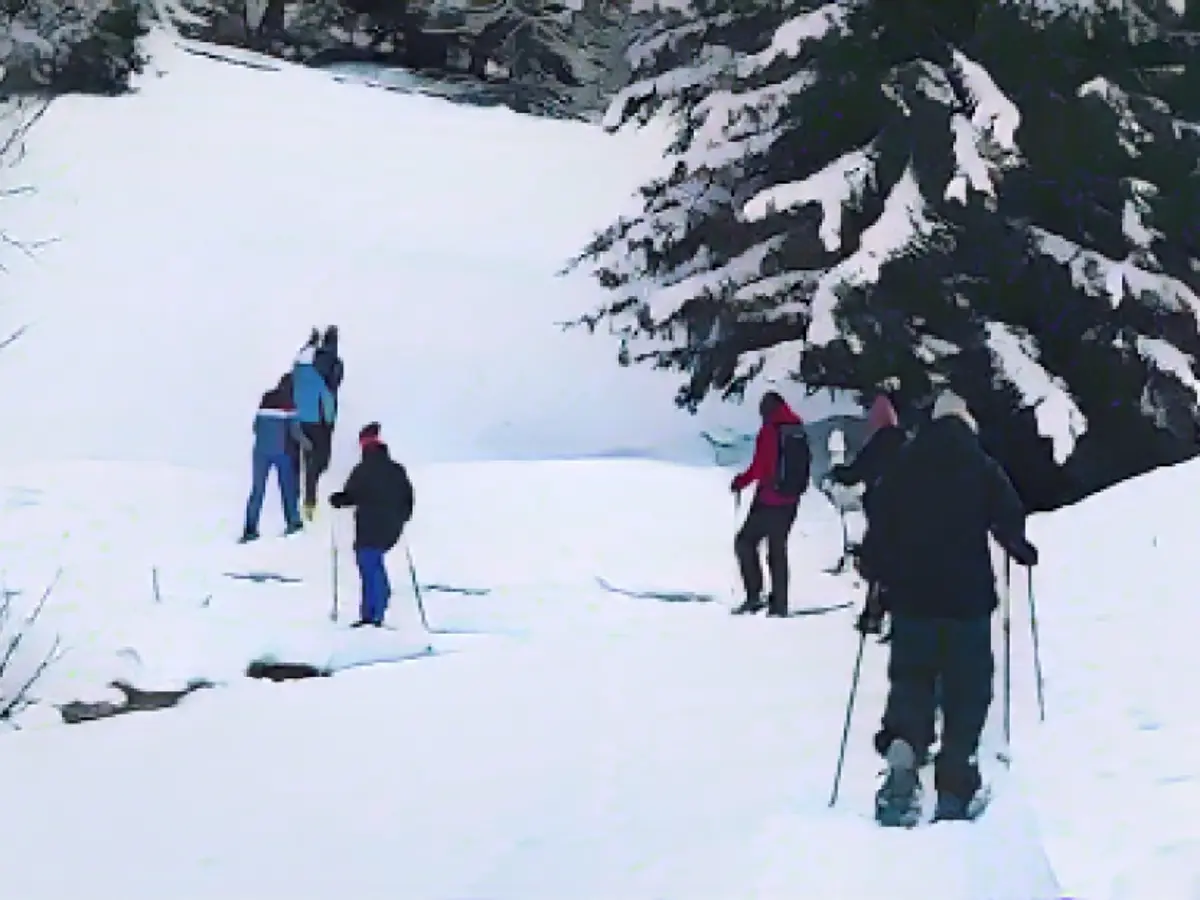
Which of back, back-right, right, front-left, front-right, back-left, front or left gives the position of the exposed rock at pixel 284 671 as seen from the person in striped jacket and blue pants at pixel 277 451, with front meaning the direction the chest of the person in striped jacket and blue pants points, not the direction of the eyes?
back

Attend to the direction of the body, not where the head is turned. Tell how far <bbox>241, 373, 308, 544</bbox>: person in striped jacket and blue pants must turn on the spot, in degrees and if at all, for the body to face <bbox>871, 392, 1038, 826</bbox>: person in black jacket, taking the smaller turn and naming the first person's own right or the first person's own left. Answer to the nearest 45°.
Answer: approximately 180°

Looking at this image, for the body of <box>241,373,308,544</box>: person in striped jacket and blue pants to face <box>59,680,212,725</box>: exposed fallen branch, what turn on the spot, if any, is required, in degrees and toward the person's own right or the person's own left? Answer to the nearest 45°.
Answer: approximately 180°

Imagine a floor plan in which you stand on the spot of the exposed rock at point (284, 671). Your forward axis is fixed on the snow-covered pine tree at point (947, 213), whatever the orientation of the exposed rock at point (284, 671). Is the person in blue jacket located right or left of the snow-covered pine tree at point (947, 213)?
left

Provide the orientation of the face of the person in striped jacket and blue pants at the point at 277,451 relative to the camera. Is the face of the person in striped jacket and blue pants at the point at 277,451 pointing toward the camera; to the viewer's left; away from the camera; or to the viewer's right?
away from the camera

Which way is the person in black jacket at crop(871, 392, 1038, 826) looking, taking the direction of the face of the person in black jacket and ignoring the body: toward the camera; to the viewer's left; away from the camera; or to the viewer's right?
away from the camera

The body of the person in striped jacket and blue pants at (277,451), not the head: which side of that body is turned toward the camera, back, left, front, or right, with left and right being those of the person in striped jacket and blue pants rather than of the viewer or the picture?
back

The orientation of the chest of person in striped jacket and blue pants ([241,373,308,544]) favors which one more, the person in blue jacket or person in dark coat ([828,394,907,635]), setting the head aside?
the person in blue jacket

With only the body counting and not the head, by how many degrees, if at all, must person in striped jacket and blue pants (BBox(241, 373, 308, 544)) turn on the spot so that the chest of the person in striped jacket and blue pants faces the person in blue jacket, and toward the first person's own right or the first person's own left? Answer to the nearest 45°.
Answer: approximately 45° to the first person's own right
